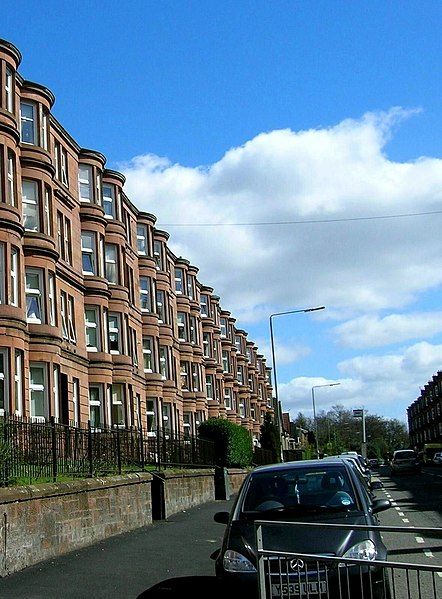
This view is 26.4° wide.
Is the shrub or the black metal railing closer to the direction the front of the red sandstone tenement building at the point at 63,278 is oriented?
the black metal railing

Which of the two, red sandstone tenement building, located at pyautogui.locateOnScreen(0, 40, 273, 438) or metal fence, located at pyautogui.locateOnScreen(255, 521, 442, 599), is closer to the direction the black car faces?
the metal fence

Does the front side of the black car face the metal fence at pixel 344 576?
yes

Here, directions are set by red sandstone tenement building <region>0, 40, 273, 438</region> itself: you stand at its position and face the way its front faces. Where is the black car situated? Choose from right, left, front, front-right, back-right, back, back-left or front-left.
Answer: front-right

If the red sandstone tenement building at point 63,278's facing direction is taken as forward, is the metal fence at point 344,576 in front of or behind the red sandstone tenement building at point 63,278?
in front

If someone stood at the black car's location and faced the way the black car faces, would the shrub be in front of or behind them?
behind

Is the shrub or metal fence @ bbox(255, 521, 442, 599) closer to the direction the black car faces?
the metal fence

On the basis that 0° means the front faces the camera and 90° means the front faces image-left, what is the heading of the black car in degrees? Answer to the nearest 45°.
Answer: approximately 0°

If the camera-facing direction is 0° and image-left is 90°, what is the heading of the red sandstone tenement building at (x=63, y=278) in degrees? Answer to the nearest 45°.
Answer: approximately 315°

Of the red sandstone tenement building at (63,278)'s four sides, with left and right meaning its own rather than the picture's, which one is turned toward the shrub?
left
